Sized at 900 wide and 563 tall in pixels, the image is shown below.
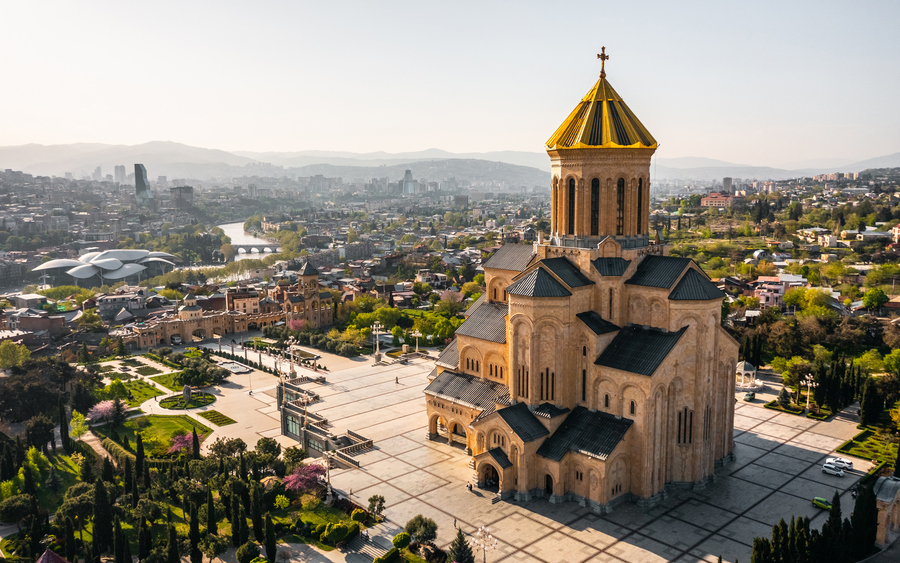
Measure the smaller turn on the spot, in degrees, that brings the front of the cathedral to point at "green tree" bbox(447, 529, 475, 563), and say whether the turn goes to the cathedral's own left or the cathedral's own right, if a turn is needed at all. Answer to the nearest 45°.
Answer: approximately 90° to the cathedral's own left

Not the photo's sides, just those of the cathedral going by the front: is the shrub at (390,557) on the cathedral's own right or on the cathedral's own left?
on the cathedral's own left

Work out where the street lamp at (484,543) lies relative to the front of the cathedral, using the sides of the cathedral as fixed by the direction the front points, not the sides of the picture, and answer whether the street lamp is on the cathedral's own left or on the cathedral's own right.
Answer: on the cathedral's own left
